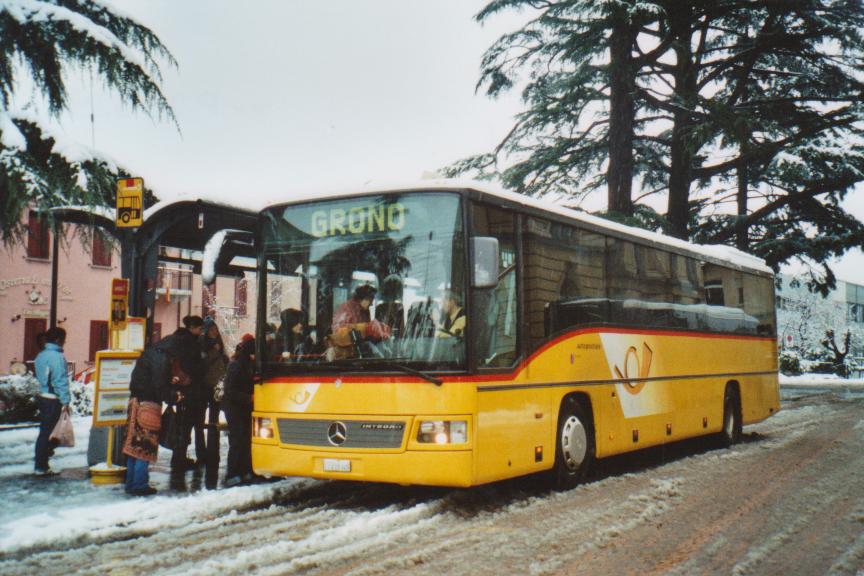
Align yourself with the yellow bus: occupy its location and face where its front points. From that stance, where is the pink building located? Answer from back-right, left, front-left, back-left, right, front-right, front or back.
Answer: right

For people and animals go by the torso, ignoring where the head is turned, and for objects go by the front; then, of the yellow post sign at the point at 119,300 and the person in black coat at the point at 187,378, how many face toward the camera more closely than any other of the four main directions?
1

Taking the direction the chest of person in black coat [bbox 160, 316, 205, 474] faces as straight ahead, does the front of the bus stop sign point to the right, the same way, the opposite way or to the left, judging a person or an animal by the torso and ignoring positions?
to the right

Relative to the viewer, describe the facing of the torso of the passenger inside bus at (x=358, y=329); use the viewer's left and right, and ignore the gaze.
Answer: facing to the right of the viewer

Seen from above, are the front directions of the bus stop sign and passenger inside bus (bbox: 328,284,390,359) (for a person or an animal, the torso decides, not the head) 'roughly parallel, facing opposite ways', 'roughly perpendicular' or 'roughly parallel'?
roughly perpendicular

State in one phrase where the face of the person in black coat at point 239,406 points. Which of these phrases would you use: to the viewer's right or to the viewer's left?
to the viewer's right

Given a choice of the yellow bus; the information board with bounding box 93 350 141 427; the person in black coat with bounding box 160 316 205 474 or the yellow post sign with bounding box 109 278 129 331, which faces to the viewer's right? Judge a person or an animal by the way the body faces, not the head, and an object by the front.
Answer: the person in black coat

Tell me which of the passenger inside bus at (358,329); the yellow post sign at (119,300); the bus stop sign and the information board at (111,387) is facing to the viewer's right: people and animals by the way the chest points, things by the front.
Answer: the passenger inside bus

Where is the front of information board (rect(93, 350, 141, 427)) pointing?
toward the camera

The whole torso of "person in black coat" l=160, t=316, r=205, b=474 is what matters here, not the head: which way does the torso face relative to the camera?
to the viewer's right

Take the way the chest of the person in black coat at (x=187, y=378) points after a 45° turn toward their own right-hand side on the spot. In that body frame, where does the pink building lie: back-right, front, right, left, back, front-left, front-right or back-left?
back-left

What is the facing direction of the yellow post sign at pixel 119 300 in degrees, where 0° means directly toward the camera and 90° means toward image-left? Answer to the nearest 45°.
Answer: approximately 0°

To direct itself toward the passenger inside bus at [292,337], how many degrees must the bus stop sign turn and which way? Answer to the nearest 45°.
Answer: approximately 45° to its left

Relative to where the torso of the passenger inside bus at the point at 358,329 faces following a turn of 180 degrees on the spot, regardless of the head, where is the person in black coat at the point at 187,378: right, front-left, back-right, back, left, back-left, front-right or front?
front-right

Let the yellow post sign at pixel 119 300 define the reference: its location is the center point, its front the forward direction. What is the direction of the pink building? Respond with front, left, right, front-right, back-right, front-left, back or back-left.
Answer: back

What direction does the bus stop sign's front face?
toward the camera

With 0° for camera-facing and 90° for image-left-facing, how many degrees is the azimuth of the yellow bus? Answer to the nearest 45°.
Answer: approximately 45°
